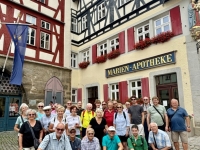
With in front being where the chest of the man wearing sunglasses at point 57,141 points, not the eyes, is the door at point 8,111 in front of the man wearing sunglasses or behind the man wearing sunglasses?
behind

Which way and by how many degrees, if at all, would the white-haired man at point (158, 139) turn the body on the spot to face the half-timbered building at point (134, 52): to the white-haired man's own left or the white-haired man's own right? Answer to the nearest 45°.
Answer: approximately 135° to the white-haired man's own right

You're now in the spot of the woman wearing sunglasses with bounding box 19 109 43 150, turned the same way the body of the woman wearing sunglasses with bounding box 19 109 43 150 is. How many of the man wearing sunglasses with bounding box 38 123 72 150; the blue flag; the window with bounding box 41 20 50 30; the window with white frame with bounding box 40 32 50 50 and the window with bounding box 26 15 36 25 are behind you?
4

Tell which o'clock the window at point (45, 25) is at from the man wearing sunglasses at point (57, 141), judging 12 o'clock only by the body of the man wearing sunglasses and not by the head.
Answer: The window is roughly at 6 o'clock from the man wearing sunglasses.

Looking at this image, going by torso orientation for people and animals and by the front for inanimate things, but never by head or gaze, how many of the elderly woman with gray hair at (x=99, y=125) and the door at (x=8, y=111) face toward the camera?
2
